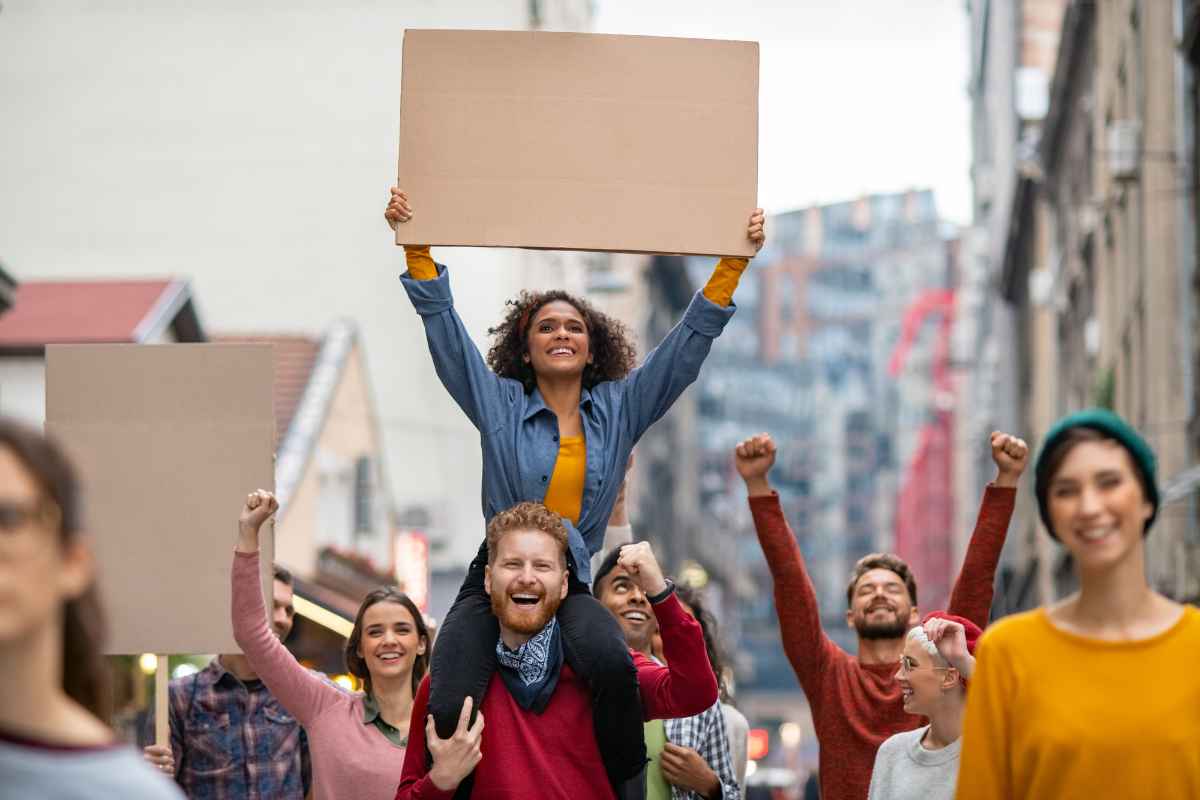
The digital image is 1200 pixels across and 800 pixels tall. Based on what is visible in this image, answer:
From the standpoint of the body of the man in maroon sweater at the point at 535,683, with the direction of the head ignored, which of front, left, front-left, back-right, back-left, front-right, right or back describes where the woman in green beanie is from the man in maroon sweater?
front-left

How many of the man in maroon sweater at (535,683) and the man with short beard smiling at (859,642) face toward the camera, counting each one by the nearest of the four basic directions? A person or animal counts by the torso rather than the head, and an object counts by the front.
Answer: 2

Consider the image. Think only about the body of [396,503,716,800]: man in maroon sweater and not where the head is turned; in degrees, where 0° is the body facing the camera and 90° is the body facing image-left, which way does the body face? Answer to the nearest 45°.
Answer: approximately 0°

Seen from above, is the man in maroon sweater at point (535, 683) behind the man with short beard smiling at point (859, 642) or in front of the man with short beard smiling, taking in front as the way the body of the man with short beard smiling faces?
in front

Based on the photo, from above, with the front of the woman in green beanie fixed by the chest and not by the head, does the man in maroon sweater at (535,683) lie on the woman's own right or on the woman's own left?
on the woman's own right

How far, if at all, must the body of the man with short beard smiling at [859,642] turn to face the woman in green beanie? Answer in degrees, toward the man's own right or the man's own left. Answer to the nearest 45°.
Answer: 0° — they already face them

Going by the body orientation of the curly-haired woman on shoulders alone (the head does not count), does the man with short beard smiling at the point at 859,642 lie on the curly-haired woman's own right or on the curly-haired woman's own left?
on the curly-haired woman's own left

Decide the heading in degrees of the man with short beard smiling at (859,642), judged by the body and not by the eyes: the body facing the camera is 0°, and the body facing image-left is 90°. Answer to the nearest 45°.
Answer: approximately 0°
